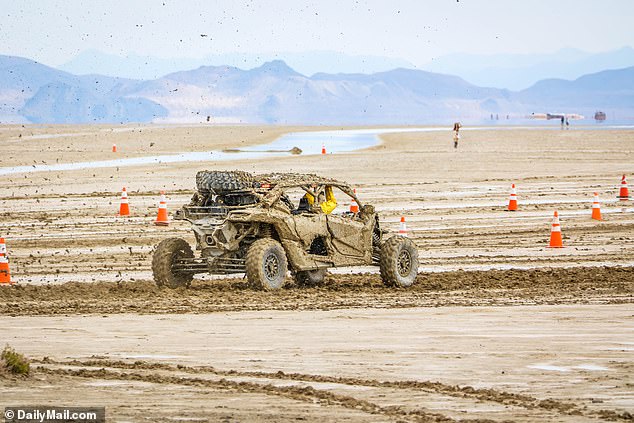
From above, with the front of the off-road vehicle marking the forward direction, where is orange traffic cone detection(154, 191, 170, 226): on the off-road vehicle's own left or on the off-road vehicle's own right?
on the off-road vehicle's own left

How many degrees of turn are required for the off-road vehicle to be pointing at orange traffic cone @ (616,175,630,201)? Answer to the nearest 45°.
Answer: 0° — it already faces it

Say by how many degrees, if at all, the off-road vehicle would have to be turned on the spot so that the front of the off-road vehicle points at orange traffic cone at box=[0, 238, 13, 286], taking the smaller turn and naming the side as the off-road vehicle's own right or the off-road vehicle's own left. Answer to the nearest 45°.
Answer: approximately 135° to the off-road vehicle's own left

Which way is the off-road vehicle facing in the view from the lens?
facing away from the viewer and to the right of the viewer

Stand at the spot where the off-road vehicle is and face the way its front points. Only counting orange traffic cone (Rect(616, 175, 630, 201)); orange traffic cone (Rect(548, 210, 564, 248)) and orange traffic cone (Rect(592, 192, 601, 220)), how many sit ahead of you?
3
